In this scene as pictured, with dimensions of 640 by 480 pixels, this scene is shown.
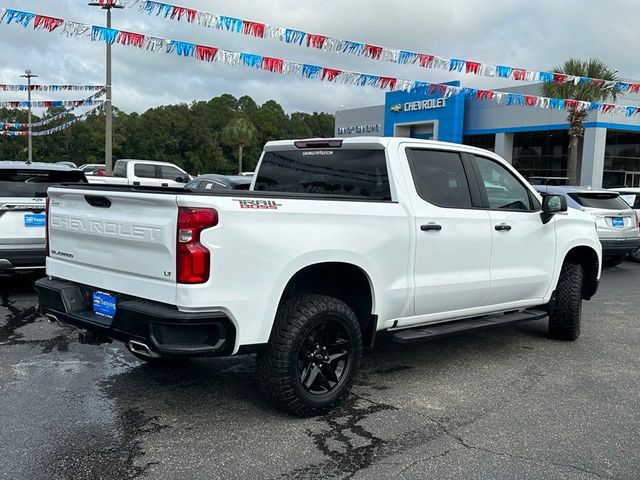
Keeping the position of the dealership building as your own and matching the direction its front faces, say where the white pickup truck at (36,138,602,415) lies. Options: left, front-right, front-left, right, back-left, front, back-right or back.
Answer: front-left

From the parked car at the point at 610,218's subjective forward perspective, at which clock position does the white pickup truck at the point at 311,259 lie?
The white pickup truck is roughly at 8 o'clock from the parked car.

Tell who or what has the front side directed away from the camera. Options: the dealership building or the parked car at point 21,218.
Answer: the parked car

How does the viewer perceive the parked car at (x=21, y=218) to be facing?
facing away from the viewer

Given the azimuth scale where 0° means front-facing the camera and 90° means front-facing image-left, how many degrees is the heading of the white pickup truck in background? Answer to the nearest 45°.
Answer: approximately 225°

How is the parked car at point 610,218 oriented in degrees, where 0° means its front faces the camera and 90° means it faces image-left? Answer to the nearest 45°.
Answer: approximately 135°

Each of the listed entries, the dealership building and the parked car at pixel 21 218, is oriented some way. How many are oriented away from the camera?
1

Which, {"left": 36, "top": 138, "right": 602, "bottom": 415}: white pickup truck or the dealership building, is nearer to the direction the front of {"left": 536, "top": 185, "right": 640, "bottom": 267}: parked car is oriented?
the dealership building

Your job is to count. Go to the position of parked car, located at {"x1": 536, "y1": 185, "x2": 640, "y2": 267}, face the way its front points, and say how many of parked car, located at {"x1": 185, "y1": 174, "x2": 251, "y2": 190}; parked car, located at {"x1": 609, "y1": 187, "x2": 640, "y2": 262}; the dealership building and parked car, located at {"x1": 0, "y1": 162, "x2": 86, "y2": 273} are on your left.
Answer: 2

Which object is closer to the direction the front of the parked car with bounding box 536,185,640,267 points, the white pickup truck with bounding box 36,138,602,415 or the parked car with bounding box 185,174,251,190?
the parked car

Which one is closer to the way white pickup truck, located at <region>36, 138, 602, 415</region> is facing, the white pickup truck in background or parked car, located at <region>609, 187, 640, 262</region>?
the parked car

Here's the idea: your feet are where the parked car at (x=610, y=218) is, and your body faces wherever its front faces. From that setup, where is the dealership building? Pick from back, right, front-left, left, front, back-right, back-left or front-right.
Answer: front-right

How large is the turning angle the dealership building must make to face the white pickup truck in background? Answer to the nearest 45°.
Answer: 0° — it already faces it

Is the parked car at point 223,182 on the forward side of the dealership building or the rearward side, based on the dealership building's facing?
on the forward side

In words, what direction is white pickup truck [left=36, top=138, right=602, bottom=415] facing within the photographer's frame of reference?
facing away from the viewer and to the right of the viewer

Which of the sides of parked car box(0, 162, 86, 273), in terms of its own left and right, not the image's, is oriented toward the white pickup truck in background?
front

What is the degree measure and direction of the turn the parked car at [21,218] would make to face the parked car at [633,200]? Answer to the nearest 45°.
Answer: approximately 90° to its right
